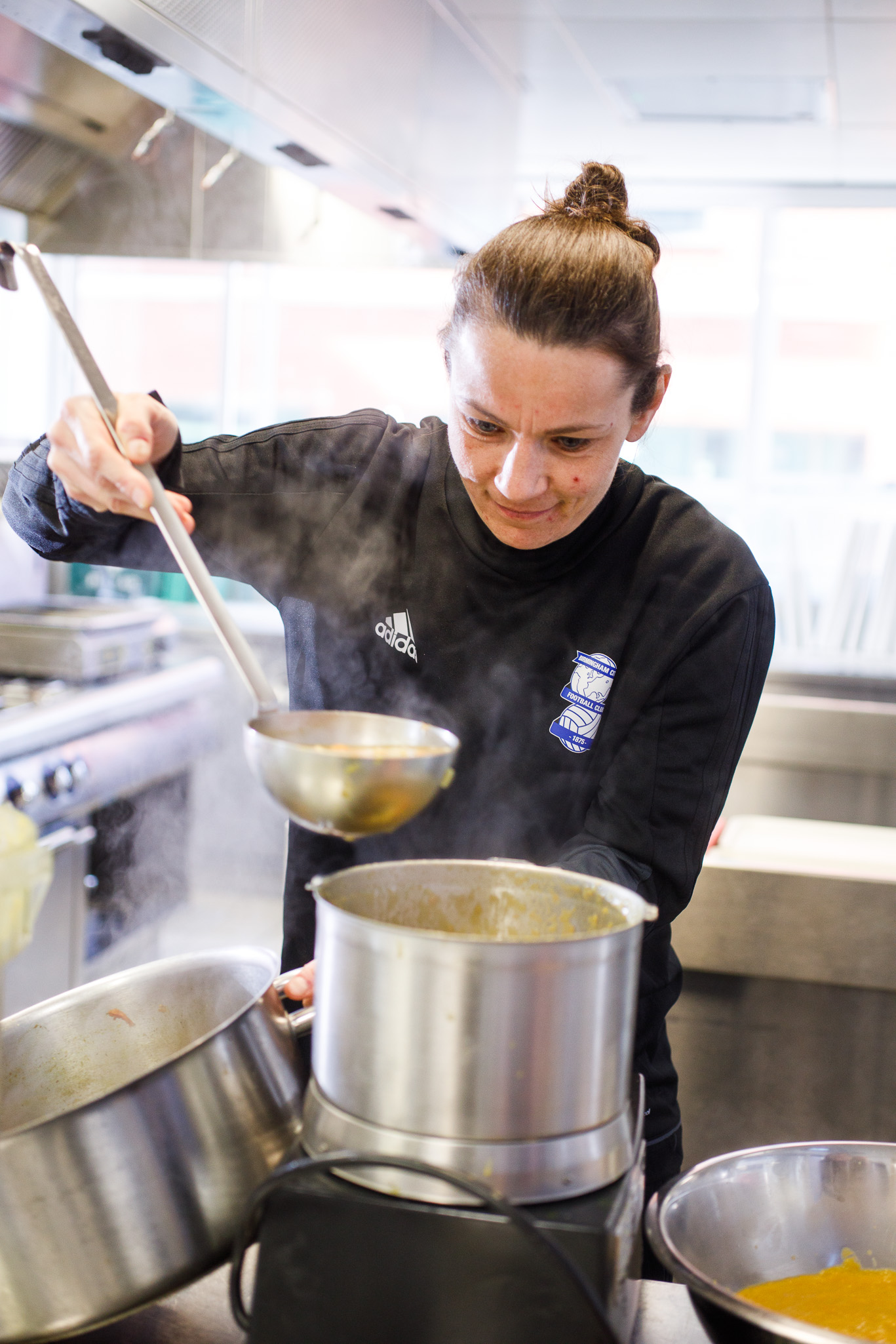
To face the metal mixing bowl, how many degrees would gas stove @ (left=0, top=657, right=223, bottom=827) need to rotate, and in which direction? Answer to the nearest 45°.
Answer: approximately 45° to its right

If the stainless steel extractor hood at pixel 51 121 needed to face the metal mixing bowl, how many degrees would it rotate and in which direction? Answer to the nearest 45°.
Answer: approximately 45° to its right

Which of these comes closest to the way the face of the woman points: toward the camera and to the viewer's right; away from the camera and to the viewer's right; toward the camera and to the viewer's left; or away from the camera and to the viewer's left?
toward the camera and to the viewer's left

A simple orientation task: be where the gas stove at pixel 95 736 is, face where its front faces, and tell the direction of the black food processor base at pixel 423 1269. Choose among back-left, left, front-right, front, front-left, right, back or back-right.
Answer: front-right

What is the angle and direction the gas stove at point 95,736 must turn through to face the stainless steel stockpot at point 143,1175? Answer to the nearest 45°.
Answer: approximately 45° to its right

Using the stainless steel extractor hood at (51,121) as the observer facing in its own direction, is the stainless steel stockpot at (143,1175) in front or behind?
in front

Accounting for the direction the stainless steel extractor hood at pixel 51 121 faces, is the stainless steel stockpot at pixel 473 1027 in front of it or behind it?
in front

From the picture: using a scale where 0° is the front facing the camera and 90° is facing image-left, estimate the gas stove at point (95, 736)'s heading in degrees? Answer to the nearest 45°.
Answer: approximately 315°

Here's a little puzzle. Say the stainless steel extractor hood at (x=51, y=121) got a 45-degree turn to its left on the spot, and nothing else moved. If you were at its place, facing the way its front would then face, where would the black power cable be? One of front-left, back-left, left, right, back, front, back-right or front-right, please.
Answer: right

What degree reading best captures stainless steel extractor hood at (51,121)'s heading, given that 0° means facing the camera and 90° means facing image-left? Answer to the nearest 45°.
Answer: approximately 315°

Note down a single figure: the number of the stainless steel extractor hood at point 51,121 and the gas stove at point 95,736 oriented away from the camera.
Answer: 0
